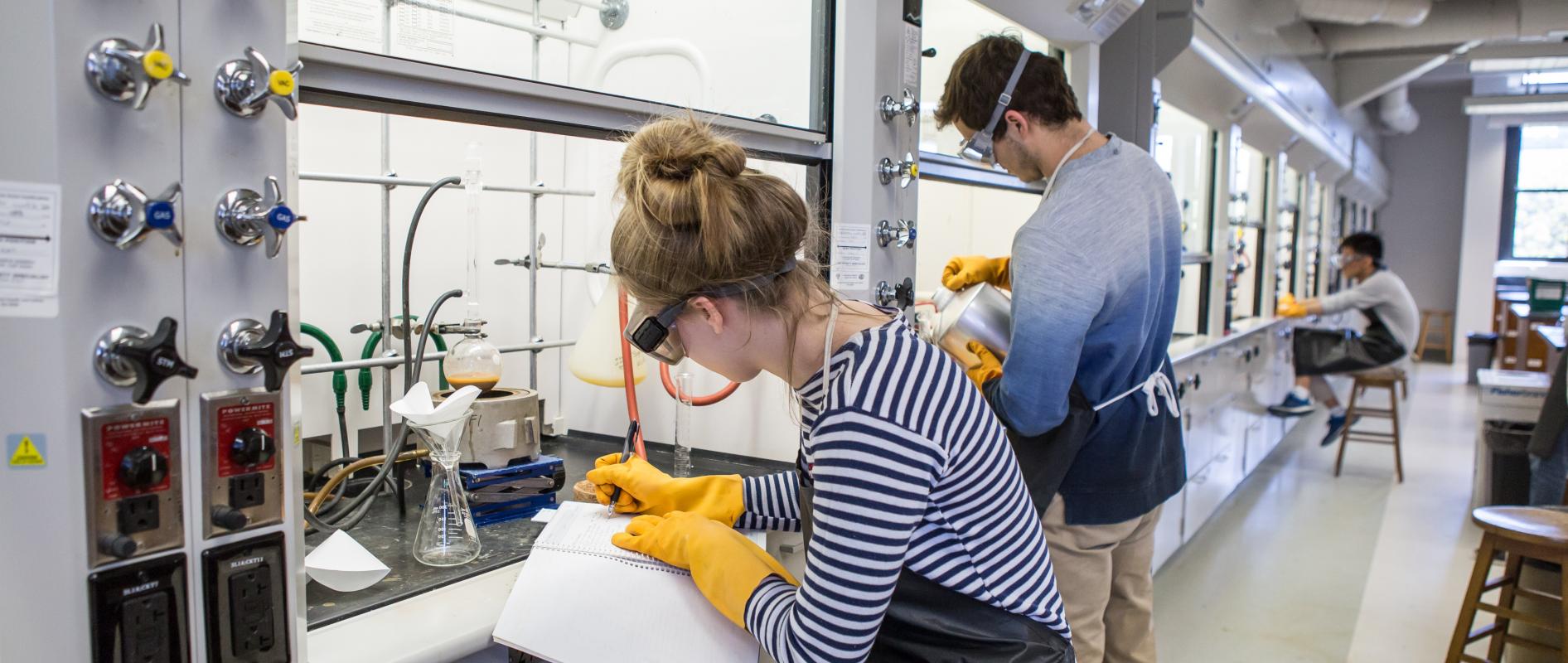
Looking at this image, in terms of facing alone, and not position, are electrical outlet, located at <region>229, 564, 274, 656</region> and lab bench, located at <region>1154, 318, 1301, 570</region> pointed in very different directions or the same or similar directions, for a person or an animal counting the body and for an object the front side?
same or similar directions

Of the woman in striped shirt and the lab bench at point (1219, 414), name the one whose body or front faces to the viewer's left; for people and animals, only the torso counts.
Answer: the woman in striped shirt

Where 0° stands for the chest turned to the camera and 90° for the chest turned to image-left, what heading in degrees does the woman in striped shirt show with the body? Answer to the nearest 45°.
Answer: approximately 90°

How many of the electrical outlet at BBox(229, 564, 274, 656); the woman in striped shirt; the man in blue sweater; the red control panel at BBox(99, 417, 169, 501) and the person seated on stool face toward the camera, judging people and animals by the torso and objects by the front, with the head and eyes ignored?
2

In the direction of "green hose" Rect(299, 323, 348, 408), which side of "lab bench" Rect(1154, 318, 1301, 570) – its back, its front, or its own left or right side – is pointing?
right

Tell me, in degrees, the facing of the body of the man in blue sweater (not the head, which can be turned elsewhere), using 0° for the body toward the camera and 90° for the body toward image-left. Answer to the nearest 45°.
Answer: approximately 135°

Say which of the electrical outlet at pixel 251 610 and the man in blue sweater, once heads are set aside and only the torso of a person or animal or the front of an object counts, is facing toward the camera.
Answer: the electrical outlet

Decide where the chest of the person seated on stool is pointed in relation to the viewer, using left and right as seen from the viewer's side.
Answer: facing to the left of the viewer

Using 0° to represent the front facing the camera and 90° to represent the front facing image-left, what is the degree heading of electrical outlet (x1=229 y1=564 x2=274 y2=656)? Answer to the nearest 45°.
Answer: approximately 0°

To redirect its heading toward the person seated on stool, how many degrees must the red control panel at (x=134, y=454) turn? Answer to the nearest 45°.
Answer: approximately 90° to its left

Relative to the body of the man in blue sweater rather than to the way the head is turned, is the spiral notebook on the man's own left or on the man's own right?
on the man's own left

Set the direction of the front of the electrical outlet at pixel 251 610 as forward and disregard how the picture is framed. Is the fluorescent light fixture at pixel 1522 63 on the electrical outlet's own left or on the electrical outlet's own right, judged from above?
on the electrical outlet's own left

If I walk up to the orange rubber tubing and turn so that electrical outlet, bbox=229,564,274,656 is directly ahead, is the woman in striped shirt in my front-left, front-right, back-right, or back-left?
front-left

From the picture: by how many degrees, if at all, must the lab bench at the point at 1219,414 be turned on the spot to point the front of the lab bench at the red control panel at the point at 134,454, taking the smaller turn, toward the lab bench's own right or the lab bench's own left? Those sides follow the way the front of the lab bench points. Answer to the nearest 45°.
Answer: approximately 45° to the lab bench's own right

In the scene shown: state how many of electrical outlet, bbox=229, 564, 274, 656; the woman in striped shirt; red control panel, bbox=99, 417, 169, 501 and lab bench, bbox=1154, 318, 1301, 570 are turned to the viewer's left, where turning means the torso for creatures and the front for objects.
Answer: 1
